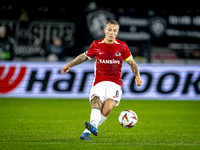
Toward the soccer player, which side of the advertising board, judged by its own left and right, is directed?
front

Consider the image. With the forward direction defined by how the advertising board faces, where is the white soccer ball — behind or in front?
in front

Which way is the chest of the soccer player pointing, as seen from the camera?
toward the camera

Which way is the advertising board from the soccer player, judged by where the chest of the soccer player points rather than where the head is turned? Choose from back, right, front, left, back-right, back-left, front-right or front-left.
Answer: back

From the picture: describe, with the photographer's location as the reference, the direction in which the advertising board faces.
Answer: facing the viewer

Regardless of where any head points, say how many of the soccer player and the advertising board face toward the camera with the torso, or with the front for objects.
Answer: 2
